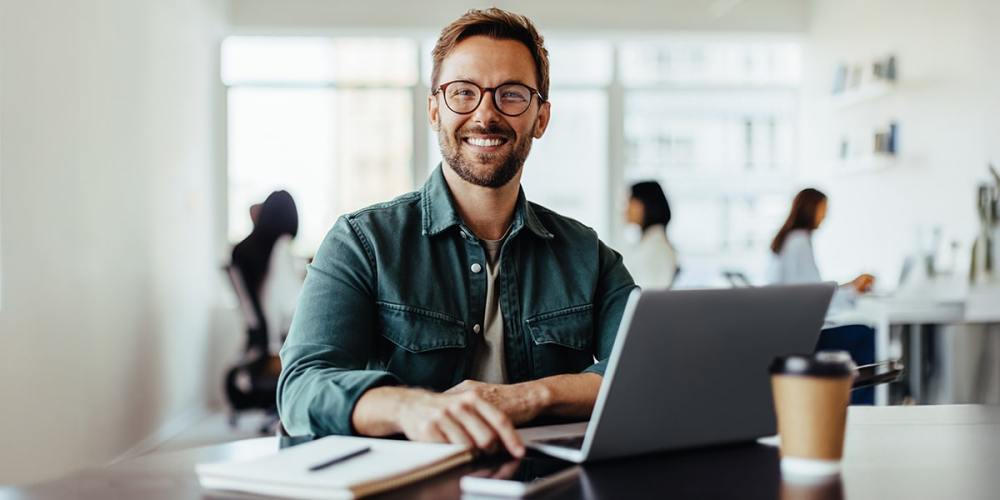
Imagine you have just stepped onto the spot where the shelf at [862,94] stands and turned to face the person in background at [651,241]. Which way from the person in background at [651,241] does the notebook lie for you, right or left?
left

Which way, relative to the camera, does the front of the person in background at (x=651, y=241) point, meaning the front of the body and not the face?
to the viewer's left

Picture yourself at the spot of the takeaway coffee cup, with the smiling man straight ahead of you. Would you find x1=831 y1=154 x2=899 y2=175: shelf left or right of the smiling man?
right

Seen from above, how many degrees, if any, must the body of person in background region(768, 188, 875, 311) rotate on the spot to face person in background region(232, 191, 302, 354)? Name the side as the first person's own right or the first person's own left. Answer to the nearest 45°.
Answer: approximately 180°

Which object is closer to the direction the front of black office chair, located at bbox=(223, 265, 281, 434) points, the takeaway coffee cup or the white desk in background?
the white desk in background

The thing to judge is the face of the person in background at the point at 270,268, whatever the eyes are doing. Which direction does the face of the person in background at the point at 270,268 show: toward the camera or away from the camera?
away from the camera

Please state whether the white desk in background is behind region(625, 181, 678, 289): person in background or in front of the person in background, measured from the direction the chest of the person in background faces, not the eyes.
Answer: behind

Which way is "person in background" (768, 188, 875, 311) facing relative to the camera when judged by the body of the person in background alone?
to the viewer's right

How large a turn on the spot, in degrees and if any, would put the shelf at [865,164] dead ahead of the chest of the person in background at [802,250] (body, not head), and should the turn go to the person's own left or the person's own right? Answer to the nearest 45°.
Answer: approximately 90° to the person's own left

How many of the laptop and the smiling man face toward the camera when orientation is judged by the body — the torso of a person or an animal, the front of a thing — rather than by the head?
1

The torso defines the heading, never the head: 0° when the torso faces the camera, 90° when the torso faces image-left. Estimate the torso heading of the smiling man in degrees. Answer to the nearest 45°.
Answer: approximately 0°

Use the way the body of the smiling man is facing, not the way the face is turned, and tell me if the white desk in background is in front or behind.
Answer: behind
